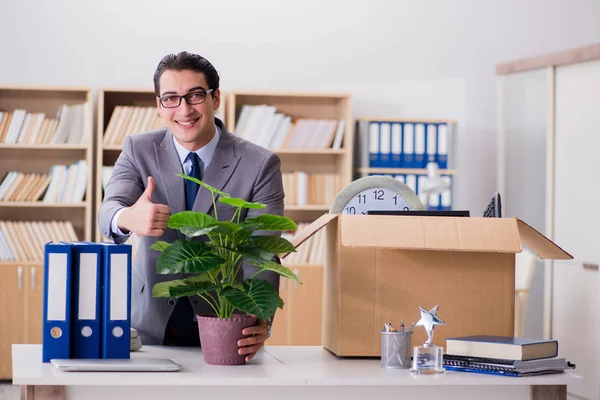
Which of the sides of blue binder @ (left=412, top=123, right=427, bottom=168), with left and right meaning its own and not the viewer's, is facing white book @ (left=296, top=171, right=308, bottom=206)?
right

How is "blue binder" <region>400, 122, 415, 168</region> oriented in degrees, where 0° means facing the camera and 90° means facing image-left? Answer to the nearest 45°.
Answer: approximately 0°

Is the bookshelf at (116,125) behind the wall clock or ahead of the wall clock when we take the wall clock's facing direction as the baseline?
behind

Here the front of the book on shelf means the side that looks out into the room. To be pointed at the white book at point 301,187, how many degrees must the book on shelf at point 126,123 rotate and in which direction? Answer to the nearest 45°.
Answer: approximately 90° to its left
